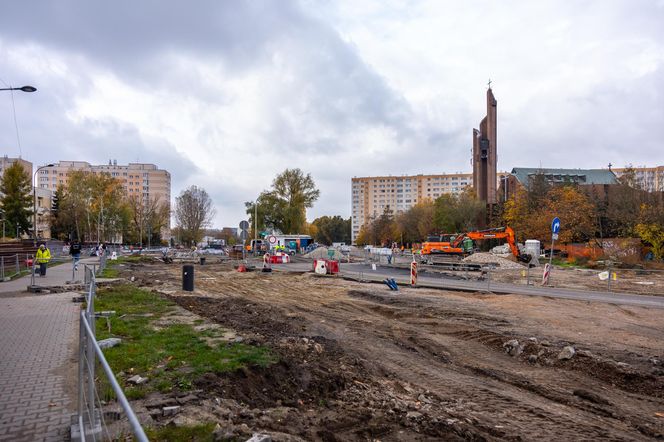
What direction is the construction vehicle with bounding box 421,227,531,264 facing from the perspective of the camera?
to the viewer's right

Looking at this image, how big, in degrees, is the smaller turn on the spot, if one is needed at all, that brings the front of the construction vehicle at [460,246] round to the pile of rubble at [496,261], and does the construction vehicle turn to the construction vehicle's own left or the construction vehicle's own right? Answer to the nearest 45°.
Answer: approximately 45° to the construction vehicle's own right

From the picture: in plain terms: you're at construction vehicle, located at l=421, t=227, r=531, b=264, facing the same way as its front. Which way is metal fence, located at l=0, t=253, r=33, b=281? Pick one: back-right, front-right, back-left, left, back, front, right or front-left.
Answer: back-right

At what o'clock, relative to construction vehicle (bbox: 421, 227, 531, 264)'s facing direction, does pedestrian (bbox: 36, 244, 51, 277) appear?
The pedestrian is roughly at 4 o'clock from the construction vehicle.

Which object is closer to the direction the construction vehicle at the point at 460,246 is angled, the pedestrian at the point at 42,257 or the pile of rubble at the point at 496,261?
the pile of rubble

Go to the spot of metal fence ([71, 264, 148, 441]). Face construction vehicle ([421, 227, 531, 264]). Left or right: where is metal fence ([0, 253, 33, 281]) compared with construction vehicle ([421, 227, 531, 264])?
left

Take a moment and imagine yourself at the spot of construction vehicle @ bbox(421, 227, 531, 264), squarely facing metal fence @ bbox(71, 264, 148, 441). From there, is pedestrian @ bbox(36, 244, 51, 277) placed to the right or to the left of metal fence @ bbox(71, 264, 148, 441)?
right

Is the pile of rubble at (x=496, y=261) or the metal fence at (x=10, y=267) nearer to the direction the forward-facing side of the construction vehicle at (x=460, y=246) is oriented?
the pile of rubble

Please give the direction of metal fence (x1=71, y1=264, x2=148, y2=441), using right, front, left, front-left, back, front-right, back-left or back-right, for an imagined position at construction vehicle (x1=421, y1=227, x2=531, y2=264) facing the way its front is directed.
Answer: right
